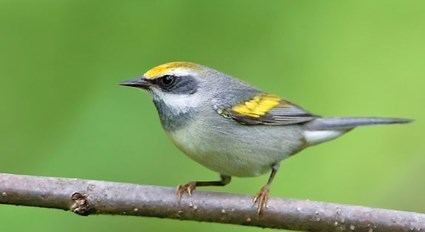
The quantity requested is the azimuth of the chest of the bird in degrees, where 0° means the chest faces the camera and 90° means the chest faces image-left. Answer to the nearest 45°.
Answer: approximately 90°
